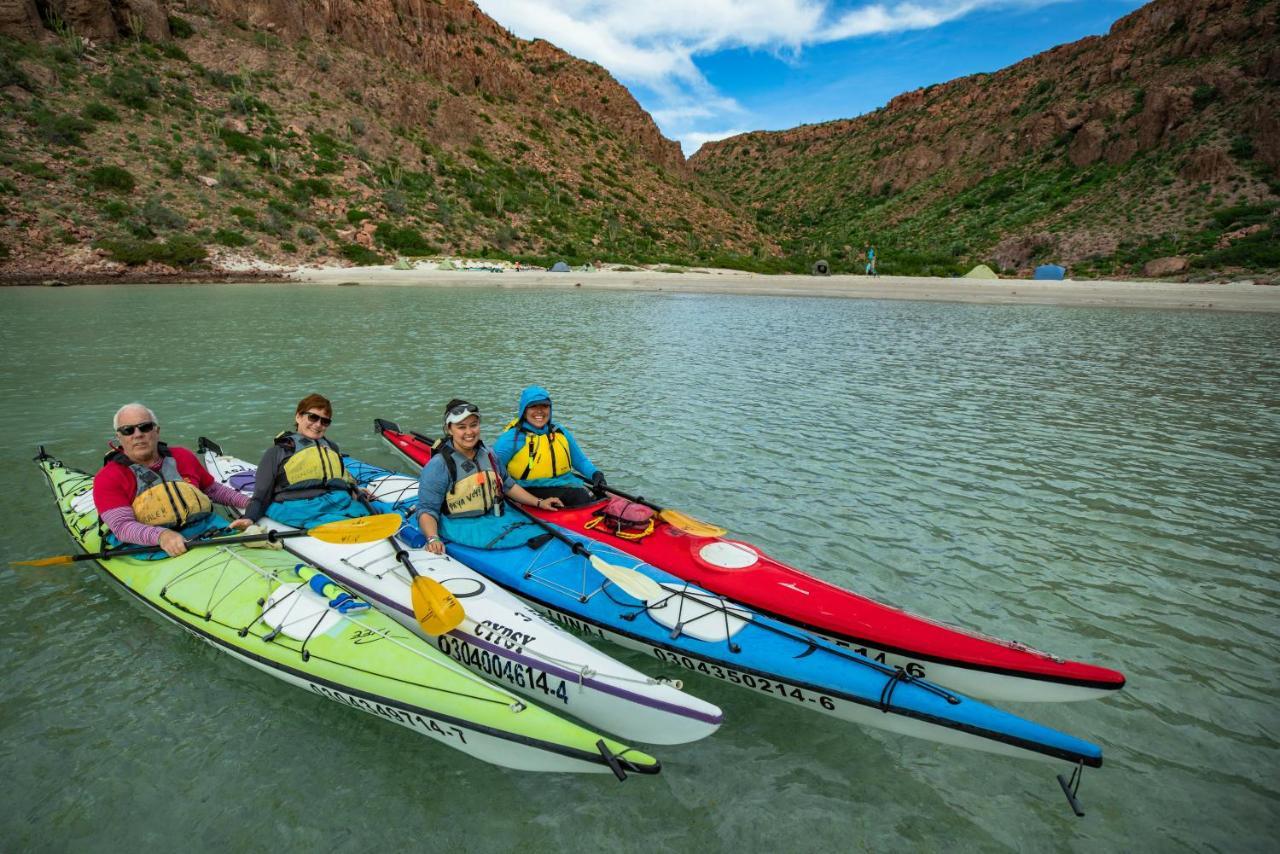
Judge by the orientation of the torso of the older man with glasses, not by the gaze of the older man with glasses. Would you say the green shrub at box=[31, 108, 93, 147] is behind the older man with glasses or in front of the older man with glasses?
behind

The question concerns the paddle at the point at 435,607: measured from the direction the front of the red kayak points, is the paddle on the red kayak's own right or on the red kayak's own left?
on the red kayak's own right

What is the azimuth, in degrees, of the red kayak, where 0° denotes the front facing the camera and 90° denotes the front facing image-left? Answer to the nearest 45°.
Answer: approximately 315°

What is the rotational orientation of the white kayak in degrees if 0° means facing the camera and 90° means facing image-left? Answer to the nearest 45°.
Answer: approximately 315°

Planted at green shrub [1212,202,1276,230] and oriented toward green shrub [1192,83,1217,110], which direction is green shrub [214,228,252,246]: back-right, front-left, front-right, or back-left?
back-left

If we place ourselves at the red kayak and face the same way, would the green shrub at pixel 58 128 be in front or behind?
behind

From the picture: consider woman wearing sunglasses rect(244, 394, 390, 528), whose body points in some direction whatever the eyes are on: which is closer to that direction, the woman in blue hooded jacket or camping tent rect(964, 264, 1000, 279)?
the woman in blue hooded jacket

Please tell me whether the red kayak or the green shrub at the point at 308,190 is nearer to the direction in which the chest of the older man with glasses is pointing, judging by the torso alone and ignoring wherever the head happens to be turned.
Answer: the red kayak
